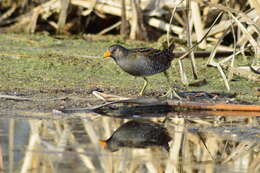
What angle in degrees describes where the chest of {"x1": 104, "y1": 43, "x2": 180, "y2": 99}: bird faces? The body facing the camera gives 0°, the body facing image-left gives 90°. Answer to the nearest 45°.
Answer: approximately 90°
